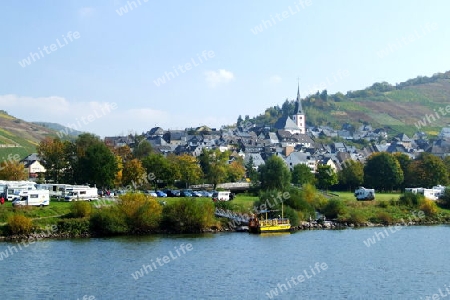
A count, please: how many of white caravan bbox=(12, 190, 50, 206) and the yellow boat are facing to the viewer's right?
1

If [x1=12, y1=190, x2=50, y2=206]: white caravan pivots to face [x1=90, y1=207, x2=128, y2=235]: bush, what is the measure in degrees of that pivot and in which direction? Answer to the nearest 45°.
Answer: approximately 135° to its left

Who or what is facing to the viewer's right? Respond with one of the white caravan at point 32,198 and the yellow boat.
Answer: the yellow boat

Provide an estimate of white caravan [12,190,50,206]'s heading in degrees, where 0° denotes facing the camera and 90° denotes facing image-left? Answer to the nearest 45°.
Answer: approximately 90°

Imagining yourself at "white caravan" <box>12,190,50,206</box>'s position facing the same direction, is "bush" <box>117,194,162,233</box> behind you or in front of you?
behind

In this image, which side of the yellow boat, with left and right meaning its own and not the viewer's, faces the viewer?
right

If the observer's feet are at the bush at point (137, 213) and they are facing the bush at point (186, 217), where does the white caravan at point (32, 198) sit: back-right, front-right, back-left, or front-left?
back-left

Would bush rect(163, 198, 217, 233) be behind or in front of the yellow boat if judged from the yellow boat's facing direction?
behind

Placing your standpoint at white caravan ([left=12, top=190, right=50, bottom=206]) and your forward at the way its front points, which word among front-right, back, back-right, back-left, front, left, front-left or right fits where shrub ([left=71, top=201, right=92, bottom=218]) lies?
back-left
